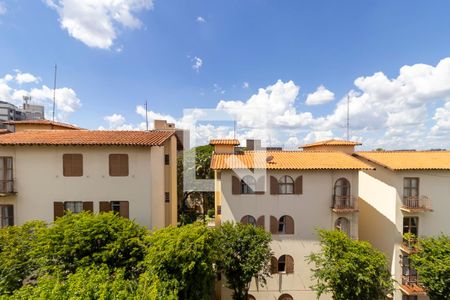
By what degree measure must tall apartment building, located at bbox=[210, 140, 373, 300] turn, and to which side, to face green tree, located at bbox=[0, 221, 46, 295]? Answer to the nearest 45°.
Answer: approximately 45° to its right

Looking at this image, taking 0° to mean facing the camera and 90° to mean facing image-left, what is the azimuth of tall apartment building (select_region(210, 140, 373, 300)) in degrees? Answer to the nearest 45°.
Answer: approximately 0°

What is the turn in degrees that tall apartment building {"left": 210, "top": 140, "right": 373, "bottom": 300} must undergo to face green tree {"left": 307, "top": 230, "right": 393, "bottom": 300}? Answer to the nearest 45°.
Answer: approximately 45° to its left

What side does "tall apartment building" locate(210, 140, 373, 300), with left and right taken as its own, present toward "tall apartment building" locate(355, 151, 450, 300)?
left

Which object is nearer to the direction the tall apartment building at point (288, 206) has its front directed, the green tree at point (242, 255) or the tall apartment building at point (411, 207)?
the green tree

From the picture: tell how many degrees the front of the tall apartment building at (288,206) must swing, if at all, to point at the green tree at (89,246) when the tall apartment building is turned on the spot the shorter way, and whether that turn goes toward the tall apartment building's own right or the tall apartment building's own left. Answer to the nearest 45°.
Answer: approximately 45° to the tall apartment building's own right

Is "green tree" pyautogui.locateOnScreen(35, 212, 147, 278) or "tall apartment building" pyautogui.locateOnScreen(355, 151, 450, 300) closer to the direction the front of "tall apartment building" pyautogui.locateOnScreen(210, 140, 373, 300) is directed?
the green tree
